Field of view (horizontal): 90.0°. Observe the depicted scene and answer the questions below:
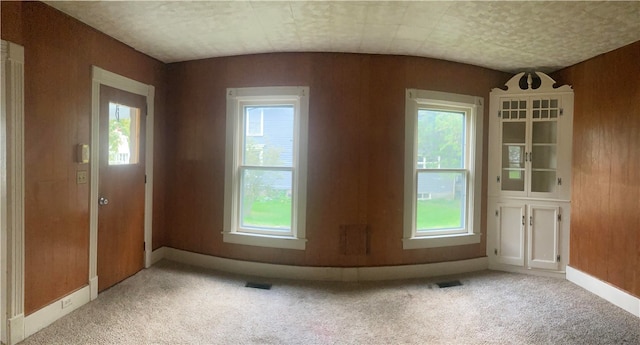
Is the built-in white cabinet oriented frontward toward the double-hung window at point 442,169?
no

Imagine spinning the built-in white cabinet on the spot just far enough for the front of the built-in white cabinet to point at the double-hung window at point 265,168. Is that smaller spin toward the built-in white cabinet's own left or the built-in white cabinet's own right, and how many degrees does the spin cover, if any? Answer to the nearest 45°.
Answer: approximately 45° to the built-in white cabinet's own right
